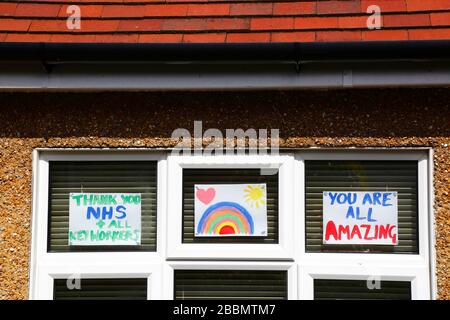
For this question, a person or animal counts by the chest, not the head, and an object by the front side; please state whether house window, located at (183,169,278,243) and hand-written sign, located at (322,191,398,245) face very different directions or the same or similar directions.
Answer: same or similar directions

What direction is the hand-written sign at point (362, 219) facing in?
toward the camera

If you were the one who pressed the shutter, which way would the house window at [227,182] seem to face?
facing the viewer

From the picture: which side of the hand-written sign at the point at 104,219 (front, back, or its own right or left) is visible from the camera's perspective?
front

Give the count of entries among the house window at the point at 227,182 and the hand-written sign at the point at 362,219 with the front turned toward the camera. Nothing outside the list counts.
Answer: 2

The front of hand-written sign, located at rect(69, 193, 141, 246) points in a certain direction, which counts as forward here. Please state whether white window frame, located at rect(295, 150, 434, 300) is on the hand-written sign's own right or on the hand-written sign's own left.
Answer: on the hand-written sign's own left
